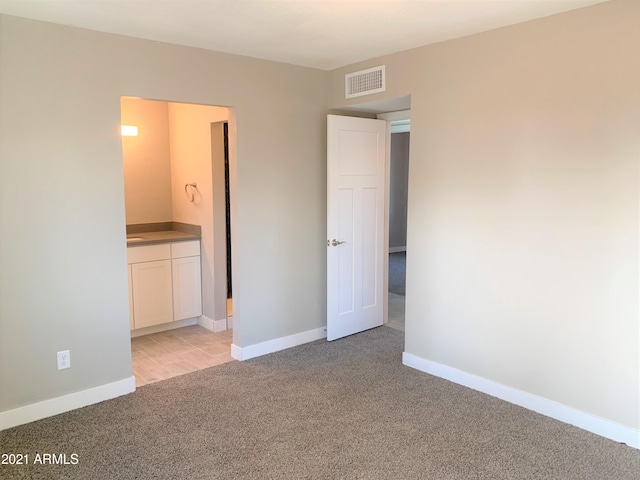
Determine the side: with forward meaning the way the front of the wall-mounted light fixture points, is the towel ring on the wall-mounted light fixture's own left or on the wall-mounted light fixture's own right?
on the wall-mounted light fixture's own left

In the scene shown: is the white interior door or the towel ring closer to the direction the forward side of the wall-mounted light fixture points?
the white interior door

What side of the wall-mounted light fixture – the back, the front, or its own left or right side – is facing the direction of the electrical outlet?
front

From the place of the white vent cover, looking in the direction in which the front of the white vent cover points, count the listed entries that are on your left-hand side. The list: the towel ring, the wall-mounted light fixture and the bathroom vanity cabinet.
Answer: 0

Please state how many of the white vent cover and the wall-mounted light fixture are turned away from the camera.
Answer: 0

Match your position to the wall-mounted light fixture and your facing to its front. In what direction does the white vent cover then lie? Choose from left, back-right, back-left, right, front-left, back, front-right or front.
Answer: front-left

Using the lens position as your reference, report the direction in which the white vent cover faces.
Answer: facing the viewer and to the left of the viewer

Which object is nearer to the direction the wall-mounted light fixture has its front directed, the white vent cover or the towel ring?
the white vent cover

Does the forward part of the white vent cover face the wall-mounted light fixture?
no

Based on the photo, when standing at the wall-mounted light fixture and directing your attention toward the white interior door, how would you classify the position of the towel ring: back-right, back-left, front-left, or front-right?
front-left

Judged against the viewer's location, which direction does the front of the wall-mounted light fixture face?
facing the viewer
